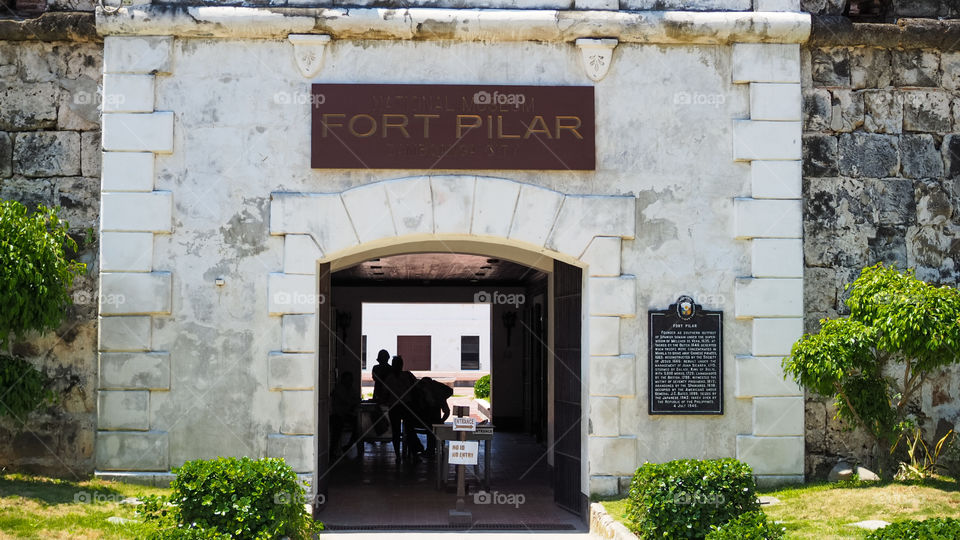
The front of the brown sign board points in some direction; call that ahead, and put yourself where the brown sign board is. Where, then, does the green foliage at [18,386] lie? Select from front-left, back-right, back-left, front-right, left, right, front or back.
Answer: right

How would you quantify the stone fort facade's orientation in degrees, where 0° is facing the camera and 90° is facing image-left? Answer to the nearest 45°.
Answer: approximately 0°

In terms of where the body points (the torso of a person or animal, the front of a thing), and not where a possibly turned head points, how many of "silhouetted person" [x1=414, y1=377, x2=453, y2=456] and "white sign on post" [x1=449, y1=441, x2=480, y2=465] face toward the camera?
1

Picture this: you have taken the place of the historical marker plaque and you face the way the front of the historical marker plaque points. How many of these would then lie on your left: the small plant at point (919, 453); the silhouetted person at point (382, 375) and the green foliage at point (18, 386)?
1

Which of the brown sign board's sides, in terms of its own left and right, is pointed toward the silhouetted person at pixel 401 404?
back

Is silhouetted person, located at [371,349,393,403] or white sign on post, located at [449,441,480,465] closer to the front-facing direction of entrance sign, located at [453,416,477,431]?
the white sign on post

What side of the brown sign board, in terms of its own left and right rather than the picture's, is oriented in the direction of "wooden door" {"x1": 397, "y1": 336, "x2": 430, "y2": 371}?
back

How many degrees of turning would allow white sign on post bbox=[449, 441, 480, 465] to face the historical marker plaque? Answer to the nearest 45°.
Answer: approximately 45° to its left

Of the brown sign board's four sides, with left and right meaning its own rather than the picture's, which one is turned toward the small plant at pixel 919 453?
left
